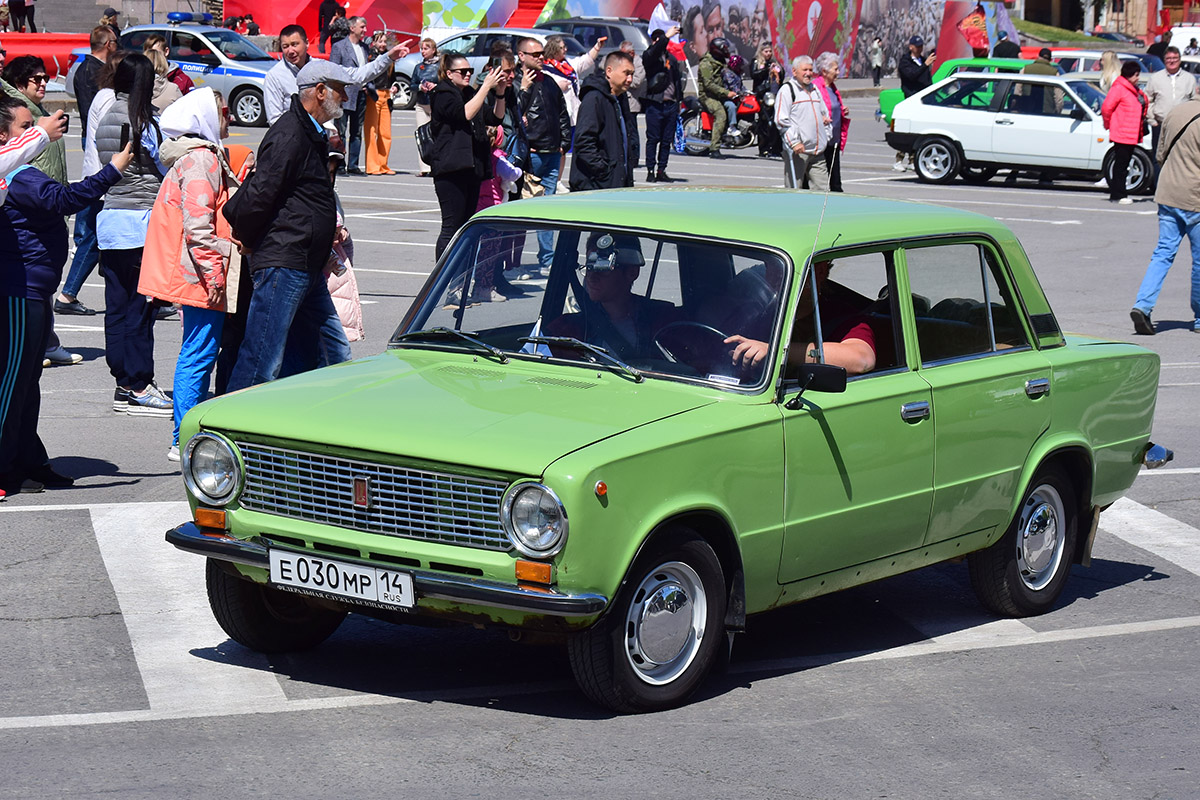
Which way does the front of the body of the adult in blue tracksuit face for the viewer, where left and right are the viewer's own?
facing to the right of the viewer

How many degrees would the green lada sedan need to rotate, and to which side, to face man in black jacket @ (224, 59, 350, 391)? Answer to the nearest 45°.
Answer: approximately 90° to its right

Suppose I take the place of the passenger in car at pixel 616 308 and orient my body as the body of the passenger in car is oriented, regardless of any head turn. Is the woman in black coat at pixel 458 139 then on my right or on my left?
on my right

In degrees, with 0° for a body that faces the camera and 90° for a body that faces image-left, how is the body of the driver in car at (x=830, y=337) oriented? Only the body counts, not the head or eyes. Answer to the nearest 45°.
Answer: approximately 45°

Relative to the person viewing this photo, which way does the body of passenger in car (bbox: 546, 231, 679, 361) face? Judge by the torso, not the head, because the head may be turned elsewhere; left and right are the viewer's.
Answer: facing the viewer and to the left of the viewer

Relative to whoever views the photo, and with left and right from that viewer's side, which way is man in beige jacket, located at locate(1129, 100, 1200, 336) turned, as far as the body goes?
facing away from the viewer and to the right of the viewer

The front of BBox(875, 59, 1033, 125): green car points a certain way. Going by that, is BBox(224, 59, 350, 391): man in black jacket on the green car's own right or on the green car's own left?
on the green car's own right

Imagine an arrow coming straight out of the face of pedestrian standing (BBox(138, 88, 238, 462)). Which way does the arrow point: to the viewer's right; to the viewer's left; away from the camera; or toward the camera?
to the viewer's right

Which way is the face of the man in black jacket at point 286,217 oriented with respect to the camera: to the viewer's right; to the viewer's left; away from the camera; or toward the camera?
to the viewer's right

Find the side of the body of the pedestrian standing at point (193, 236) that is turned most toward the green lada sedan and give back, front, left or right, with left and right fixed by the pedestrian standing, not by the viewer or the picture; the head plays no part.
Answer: right

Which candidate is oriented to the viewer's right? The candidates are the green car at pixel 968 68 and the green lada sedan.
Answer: the green car

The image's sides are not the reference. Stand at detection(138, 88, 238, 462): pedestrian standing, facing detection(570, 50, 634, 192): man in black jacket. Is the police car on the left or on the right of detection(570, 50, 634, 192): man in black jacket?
left
